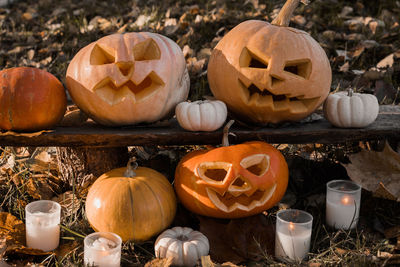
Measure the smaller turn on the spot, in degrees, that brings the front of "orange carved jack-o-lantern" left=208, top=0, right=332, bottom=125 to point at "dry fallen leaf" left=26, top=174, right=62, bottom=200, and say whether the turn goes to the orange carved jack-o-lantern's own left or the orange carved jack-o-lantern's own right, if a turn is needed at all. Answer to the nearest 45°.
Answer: approximately 90° to the orange carved jack-o-lantern's own right

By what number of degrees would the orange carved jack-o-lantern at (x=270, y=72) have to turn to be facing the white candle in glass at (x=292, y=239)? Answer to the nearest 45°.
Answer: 0° — it already faces it

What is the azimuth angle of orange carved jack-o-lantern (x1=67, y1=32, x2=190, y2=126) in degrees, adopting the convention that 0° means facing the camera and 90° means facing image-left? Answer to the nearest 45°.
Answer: approximately 0°

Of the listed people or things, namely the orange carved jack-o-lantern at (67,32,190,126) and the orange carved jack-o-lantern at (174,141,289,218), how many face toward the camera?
2

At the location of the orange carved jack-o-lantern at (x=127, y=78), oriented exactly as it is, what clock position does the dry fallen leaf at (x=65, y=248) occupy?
The dry fallen leaf is roughly at 1 o'clock from the orange carved jack-o-lantern.

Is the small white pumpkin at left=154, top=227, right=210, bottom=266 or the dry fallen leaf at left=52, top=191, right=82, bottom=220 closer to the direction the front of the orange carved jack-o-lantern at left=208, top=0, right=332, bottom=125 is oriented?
the small white pumpkin

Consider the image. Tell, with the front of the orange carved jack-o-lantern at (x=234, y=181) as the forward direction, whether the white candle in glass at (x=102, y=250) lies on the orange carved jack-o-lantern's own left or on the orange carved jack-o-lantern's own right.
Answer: on the orange carved jack-o-lantern's own right
